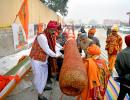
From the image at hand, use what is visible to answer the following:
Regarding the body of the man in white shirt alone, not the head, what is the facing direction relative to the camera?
to the viewer's right
